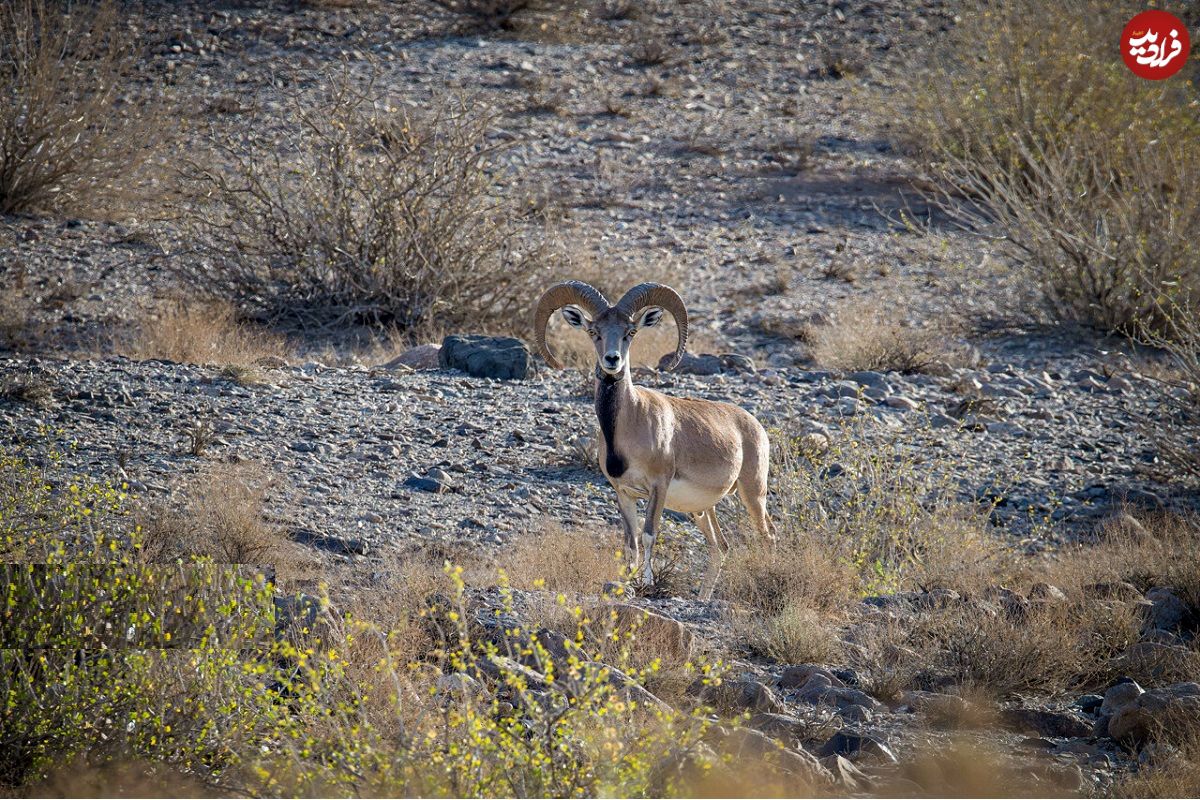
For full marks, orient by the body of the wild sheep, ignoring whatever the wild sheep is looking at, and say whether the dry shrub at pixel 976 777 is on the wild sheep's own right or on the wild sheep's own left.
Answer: on the wild sheep's own left

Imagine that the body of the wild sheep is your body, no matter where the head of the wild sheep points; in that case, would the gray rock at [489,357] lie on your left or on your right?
on your right

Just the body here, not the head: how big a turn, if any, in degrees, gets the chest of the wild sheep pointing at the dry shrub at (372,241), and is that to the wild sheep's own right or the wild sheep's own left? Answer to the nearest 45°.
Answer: approximately 90° to the wild sheep's own right

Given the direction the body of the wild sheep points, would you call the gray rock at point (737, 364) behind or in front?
behind

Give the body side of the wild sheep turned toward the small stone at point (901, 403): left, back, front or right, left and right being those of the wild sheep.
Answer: back
